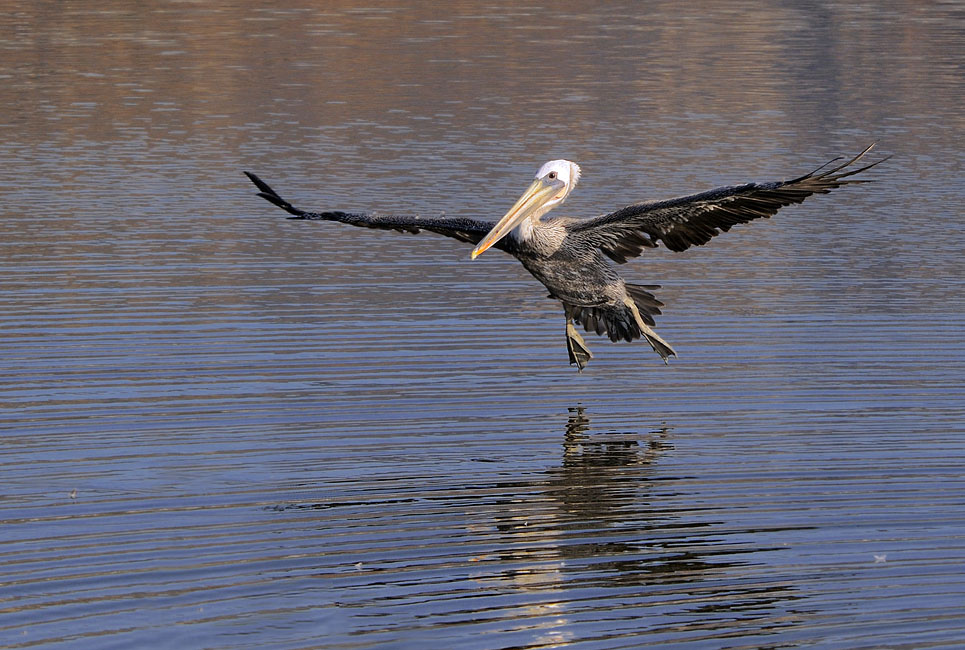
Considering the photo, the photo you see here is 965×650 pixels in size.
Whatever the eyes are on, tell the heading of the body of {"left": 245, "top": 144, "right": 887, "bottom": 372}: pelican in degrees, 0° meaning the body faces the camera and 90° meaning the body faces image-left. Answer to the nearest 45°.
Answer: approximately 45°
